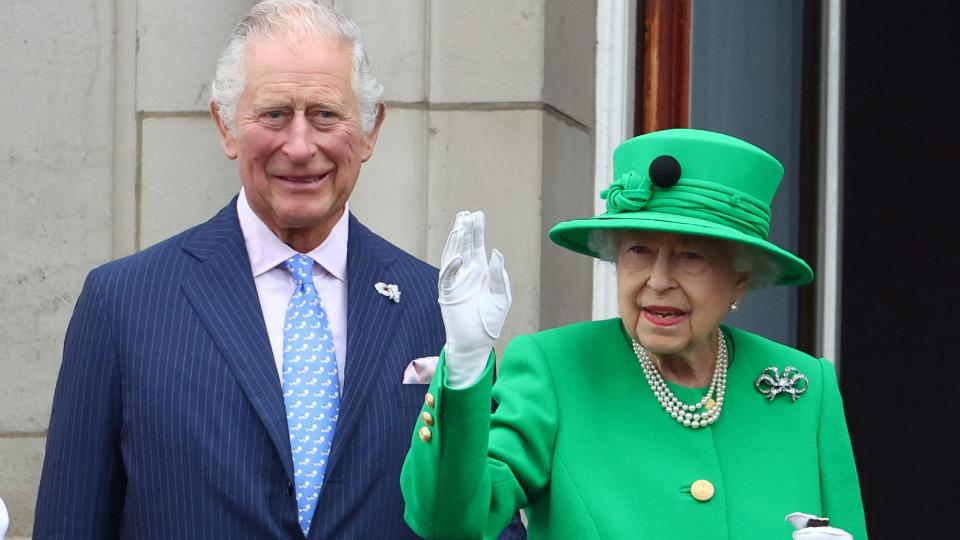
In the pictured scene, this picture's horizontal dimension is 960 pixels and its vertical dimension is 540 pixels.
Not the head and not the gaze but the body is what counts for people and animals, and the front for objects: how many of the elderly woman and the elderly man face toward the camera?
2

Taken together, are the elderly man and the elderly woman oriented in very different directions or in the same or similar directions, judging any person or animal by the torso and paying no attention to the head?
same or similar directions

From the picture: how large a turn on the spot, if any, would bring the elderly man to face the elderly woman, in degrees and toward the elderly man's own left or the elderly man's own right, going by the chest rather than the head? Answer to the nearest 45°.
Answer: approximately 90° to the elderly man's own left

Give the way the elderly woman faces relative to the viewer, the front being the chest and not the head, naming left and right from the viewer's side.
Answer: facing the viewer

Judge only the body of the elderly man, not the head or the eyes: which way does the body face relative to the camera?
toward the camera

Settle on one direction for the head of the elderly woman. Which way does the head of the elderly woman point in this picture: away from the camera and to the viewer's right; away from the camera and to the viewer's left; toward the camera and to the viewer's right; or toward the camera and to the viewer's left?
toward the camera and to the viewer's left

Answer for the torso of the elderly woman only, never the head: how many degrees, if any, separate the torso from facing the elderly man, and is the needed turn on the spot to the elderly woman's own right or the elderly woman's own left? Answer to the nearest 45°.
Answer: approximately 90° to the elderly woman's own right

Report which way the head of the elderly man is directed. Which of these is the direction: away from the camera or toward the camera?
toward the camera
